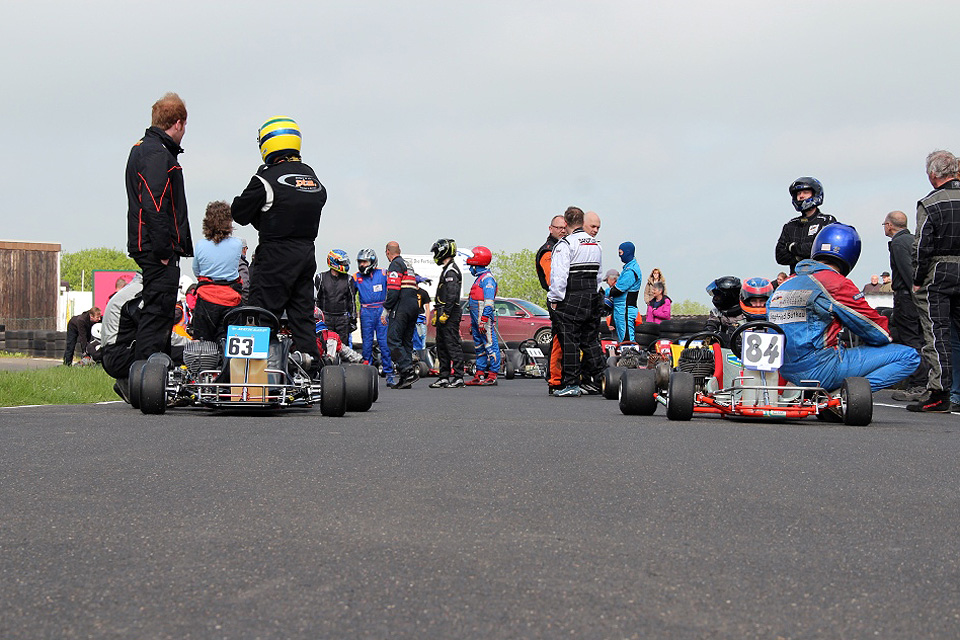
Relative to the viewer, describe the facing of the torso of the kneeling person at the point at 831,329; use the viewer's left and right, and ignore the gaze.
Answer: facing away from the viewer and to the right of the viewer

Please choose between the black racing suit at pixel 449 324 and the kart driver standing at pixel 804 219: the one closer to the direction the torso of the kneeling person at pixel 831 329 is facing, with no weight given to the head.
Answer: the kart driver standing

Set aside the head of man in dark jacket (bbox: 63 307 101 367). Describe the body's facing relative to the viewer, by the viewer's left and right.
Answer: facing to the right of the viewer

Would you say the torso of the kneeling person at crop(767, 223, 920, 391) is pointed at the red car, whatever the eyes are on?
no

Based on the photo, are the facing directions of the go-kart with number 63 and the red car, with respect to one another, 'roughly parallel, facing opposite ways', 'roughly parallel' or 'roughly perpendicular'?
roughly perpendicular

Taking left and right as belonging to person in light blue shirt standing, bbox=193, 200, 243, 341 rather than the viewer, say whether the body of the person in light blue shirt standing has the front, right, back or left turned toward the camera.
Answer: back

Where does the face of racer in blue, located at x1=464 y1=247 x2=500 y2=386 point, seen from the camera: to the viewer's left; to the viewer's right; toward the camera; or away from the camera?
to the viewer's left

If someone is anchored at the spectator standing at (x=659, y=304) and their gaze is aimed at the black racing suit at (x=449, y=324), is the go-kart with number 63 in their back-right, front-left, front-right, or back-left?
front-left

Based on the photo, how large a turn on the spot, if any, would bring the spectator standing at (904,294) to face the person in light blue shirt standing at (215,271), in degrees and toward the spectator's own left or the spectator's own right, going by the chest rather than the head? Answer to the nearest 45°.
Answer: approximately 45° to the spectator's own left

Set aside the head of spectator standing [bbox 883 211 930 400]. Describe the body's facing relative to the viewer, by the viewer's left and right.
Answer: facing to the left of the viewer

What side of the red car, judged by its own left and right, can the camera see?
right
